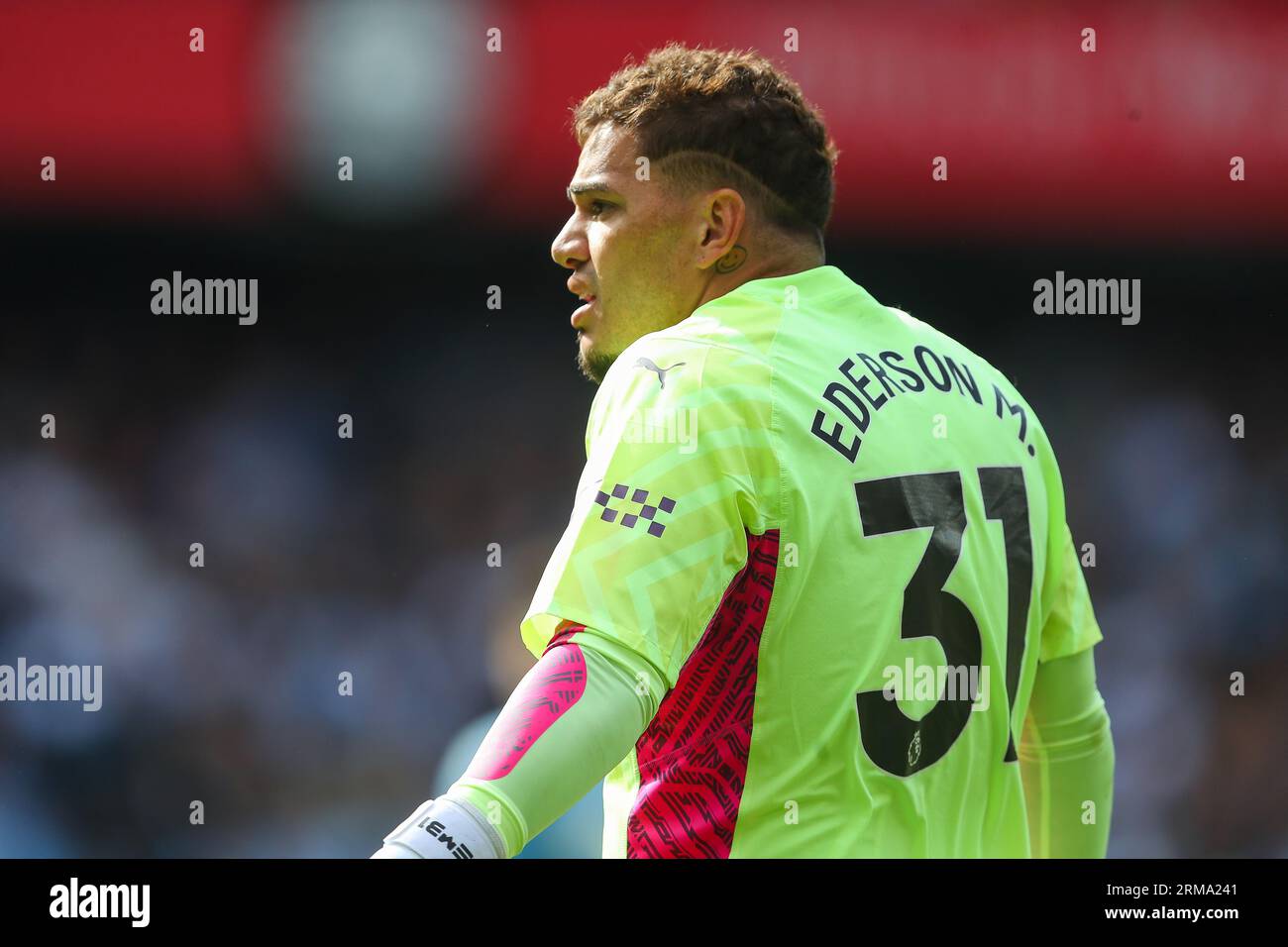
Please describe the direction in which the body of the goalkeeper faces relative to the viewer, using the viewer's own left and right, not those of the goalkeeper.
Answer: facing away from the viewer and to the left of the viewer

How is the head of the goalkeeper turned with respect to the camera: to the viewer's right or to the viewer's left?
to the viewer's left
